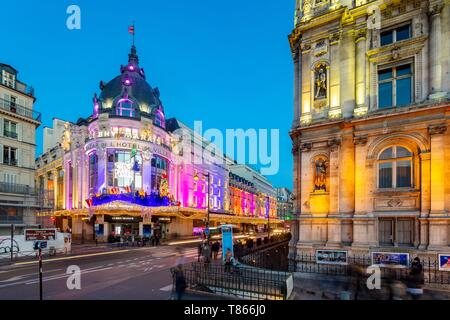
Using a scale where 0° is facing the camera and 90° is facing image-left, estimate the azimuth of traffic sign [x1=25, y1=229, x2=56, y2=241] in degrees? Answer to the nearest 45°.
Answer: approximately 0°

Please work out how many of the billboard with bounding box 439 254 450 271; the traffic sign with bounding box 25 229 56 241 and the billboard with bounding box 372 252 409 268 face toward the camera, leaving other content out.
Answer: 3

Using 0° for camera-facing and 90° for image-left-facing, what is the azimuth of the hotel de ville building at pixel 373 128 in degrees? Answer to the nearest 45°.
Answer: approximately 45°

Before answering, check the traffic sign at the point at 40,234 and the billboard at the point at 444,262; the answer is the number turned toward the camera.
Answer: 2

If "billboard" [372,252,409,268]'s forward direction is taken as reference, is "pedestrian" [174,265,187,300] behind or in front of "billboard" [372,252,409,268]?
in front

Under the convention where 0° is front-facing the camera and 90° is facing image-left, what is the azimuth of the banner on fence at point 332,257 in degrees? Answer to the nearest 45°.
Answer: approximately 0°

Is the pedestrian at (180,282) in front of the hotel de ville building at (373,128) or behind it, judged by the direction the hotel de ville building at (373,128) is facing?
in front
